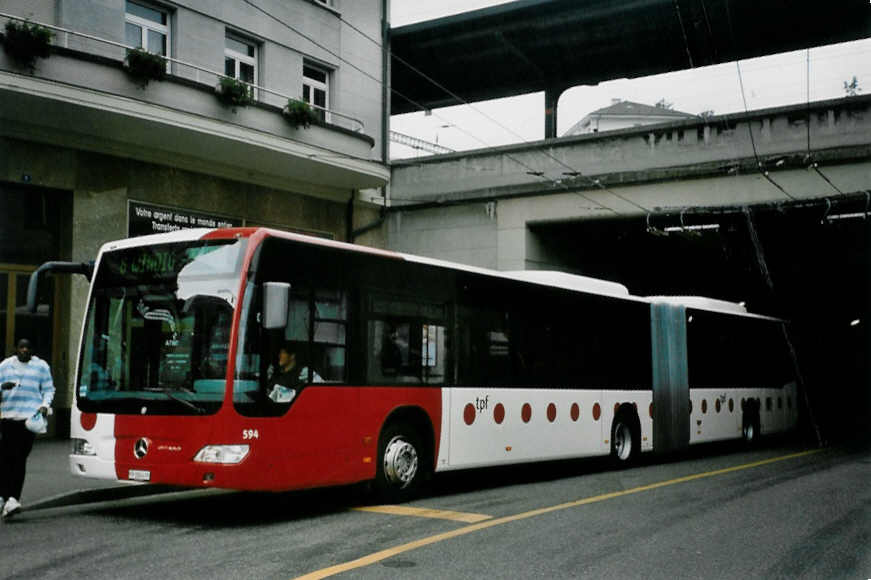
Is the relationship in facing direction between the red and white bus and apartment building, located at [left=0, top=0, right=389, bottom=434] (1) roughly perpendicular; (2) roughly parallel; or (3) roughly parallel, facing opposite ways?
roughly perpendicular

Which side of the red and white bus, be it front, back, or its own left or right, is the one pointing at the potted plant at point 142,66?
right

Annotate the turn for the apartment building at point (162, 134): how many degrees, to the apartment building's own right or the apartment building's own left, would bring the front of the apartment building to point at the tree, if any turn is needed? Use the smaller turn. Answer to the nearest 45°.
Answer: approximately 45° to the apartment building's own left

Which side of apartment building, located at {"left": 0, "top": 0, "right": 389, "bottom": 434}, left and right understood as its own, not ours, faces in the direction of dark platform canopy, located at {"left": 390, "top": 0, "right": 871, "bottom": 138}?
left

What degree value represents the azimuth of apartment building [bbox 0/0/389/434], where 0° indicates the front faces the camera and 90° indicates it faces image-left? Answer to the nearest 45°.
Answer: approximately 315°

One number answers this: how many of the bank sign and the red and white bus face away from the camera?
0

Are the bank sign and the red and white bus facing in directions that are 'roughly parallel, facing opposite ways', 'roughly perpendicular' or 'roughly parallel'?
roughly perpendicular

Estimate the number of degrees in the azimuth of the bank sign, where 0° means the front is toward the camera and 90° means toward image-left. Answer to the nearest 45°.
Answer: approximately 315°

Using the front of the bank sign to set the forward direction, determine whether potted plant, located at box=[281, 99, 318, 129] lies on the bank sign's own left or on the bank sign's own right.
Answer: on the bank sign's own left

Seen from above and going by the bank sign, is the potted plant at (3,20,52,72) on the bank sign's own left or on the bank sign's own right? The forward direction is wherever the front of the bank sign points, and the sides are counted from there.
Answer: on the bank sign's own right
